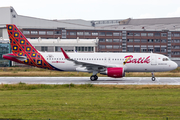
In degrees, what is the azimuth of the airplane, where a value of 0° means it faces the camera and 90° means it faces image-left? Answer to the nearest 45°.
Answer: approximately 270°
